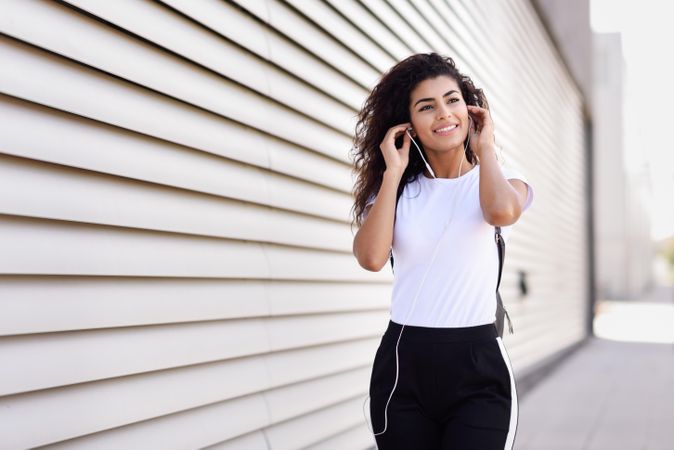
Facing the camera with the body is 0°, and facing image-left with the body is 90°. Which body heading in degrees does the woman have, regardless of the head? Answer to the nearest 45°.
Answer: approximately 0°

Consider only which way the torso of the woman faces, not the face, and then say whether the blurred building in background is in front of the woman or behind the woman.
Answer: behind
